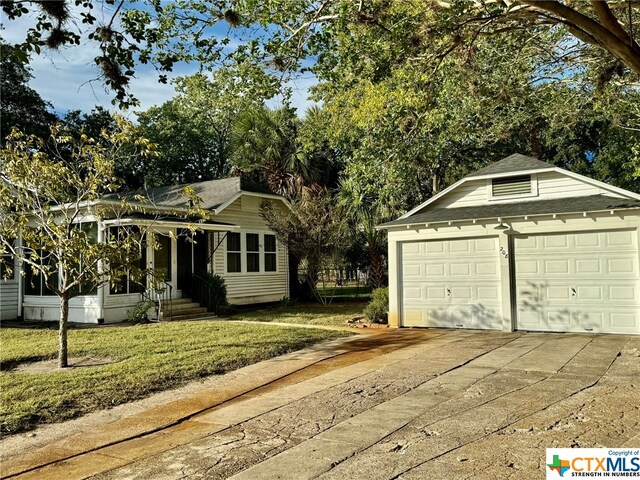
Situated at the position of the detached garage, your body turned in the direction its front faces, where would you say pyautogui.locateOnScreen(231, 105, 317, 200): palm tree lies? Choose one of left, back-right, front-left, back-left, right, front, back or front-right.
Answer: back-right

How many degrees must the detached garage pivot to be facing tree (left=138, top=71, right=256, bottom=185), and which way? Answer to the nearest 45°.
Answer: approximately 135° to its right

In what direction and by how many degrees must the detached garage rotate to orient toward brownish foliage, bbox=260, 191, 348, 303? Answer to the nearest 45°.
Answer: approximately 135° to its right

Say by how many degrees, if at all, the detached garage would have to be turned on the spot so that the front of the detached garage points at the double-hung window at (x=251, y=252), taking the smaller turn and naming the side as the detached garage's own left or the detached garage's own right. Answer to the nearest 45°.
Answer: approximately 135° to the detached garage's own right

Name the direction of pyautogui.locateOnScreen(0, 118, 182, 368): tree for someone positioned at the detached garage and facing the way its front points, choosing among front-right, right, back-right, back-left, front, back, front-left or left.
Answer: front-right

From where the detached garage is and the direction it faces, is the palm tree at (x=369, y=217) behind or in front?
behind

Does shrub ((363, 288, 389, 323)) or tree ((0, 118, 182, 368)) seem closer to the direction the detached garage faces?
the tree

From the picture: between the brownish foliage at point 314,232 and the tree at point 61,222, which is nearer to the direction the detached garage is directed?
the tree

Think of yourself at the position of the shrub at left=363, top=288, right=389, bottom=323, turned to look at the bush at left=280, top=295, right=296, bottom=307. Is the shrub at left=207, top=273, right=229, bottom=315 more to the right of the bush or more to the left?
left

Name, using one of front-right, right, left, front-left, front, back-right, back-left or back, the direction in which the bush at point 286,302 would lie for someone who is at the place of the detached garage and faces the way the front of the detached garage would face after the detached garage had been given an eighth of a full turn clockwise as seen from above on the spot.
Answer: right

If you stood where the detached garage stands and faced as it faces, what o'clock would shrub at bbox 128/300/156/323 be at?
The shrub is roughly at 3 o'clock from the detached garage.

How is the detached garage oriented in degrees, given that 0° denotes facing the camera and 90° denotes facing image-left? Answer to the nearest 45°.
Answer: approximately 0°
